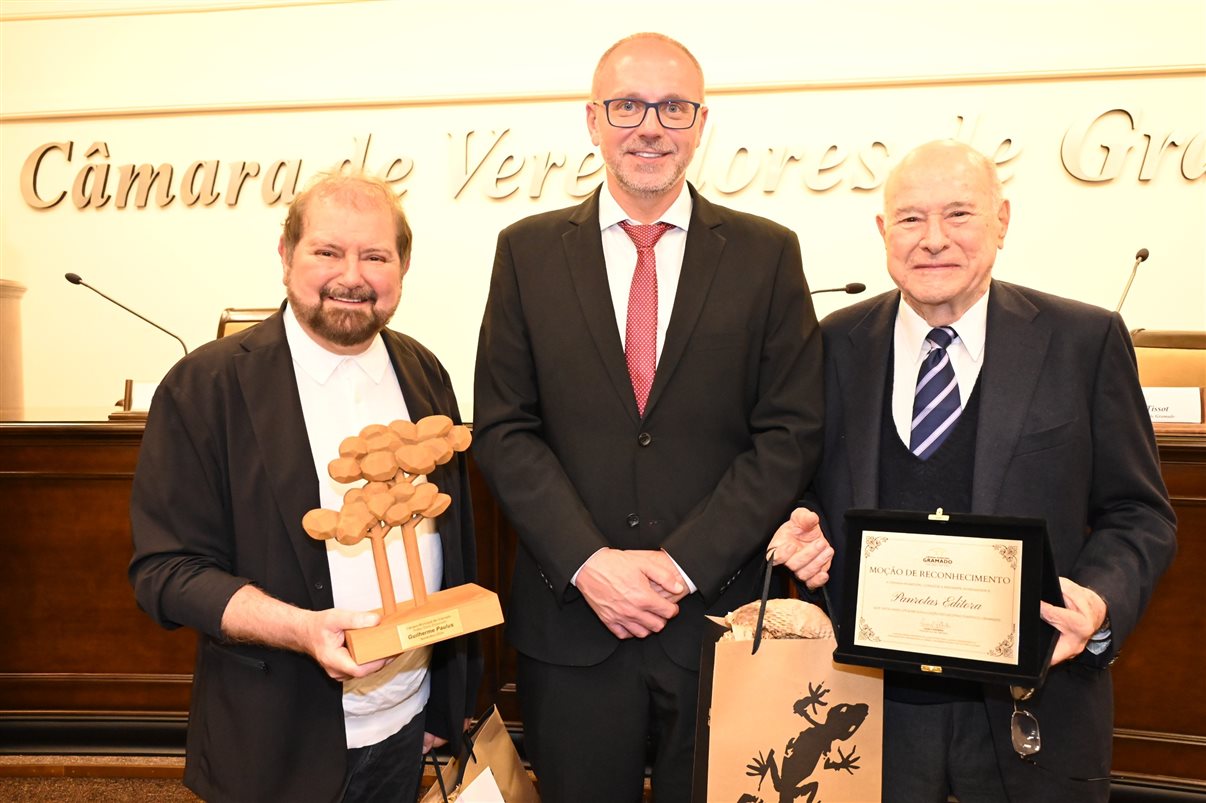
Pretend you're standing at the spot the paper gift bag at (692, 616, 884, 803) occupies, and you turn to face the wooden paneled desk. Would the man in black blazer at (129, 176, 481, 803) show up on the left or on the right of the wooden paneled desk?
left

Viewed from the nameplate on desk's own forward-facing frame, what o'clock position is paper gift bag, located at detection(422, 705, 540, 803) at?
The paper gift bag is roughly at 1 o'clock from the nameplate on desk.

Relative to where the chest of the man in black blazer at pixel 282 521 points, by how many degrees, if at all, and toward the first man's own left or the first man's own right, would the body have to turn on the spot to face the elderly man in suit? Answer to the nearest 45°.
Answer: approximately 45° to the first man's own left

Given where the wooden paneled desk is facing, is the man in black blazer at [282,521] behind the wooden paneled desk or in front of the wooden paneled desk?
in front

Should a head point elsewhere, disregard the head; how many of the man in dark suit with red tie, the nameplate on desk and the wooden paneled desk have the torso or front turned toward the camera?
3

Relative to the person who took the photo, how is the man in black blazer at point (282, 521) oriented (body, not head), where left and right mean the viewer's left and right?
facing the viewer and to the right of the viewer

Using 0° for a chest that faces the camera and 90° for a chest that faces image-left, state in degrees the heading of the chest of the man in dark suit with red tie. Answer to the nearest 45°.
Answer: approximately 0°

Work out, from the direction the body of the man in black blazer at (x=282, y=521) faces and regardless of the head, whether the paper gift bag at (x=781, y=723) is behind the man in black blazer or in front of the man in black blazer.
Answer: in front

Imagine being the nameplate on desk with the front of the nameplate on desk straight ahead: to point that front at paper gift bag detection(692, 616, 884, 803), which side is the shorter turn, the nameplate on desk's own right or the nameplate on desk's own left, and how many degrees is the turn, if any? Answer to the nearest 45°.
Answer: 0° — it already faces it
